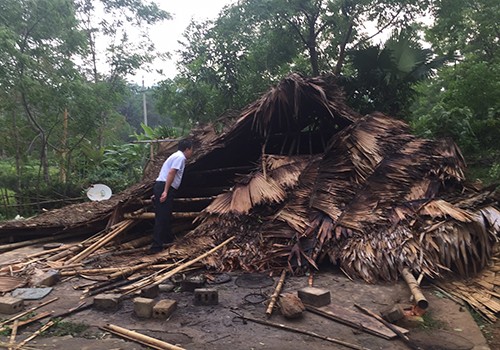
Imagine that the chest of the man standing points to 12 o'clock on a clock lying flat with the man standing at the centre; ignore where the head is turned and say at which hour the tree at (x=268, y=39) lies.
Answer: The tree is roughly at 10 o'clock from the man standing.

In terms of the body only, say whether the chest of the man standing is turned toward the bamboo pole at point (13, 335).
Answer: no

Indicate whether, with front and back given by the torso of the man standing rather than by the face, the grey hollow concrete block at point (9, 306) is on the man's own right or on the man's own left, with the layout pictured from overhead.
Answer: on the man's own right

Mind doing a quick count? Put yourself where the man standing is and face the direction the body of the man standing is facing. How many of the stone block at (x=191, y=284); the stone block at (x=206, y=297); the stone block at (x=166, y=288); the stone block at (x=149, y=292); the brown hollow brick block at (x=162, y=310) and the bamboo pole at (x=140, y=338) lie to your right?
6

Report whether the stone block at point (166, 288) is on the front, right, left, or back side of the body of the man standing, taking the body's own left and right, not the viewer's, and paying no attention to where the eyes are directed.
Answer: right

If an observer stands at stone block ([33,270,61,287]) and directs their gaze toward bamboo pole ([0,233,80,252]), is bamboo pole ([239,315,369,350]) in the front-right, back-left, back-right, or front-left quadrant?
back-right

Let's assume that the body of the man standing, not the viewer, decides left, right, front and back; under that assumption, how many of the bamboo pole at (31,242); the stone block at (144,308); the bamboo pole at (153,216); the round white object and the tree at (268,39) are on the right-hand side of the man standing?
1

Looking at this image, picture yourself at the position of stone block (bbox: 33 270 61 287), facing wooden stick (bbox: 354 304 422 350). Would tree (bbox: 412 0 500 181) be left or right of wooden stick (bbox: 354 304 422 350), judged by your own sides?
left

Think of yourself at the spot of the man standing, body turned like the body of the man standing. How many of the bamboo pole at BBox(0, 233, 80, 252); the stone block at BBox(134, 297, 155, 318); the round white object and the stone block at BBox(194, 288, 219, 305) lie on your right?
2

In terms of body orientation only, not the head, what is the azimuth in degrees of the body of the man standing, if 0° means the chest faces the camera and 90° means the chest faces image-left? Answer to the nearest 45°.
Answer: approximately 270°

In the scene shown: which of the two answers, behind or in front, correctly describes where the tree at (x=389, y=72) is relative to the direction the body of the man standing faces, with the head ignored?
in front

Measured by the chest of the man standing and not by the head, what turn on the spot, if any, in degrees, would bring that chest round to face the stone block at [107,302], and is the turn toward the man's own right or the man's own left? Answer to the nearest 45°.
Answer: approximately 90° to the man's own right

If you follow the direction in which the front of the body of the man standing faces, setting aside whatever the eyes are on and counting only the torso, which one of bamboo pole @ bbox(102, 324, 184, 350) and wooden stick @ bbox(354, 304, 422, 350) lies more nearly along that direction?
the wooden stick

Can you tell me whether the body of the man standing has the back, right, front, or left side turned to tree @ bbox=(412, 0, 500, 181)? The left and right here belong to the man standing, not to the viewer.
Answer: front

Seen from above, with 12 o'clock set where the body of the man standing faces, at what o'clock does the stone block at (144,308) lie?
The stone block is roughly at 3 o'clock from the man standing.

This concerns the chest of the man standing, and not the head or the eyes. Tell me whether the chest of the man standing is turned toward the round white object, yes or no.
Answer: no

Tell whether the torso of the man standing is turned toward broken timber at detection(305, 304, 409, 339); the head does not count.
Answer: no

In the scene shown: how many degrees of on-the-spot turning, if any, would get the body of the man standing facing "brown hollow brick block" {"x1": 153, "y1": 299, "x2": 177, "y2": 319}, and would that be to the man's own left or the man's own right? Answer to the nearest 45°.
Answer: approximately 90° to the man's own right

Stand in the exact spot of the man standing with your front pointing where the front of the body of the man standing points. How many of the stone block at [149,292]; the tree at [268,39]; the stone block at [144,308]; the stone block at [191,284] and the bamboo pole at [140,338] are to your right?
4
